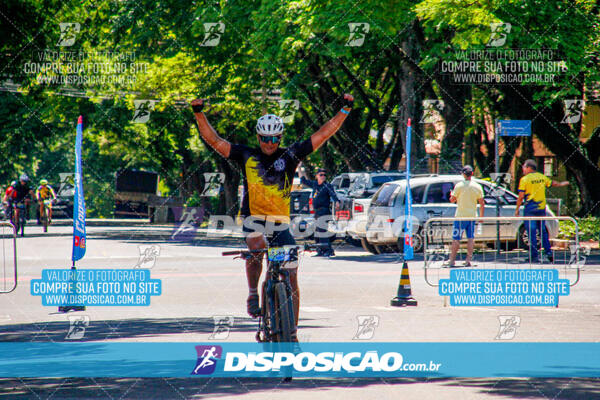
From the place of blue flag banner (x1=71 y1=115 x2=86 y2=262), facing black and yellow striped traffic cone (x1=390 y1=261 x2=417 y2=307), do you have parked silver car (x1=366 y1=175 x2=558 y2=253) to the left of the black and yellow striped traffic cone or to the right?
left

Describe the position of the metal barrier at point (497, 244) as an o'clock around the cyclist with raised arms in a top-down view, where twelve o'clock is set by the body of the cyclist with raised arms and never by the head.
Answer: The metal barrier is roughly at 7 o'clock from the cyclist with raised arms.

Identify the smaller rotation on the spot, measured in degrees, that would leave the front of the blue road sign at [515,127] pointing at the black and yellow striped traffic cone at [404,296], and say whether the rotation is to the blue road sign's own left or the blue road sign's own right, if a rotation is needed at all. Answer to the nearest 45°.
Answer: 0° — it already faces it

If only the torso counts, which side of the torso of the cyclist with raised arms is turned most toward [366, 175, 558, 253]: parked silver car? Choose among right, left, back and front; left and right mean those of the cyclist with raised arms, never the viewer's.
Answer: back

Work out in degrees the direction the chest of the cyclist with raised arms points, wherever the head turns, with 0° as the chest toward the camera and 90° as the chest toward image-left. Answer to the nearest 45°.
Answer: approximately 0°
